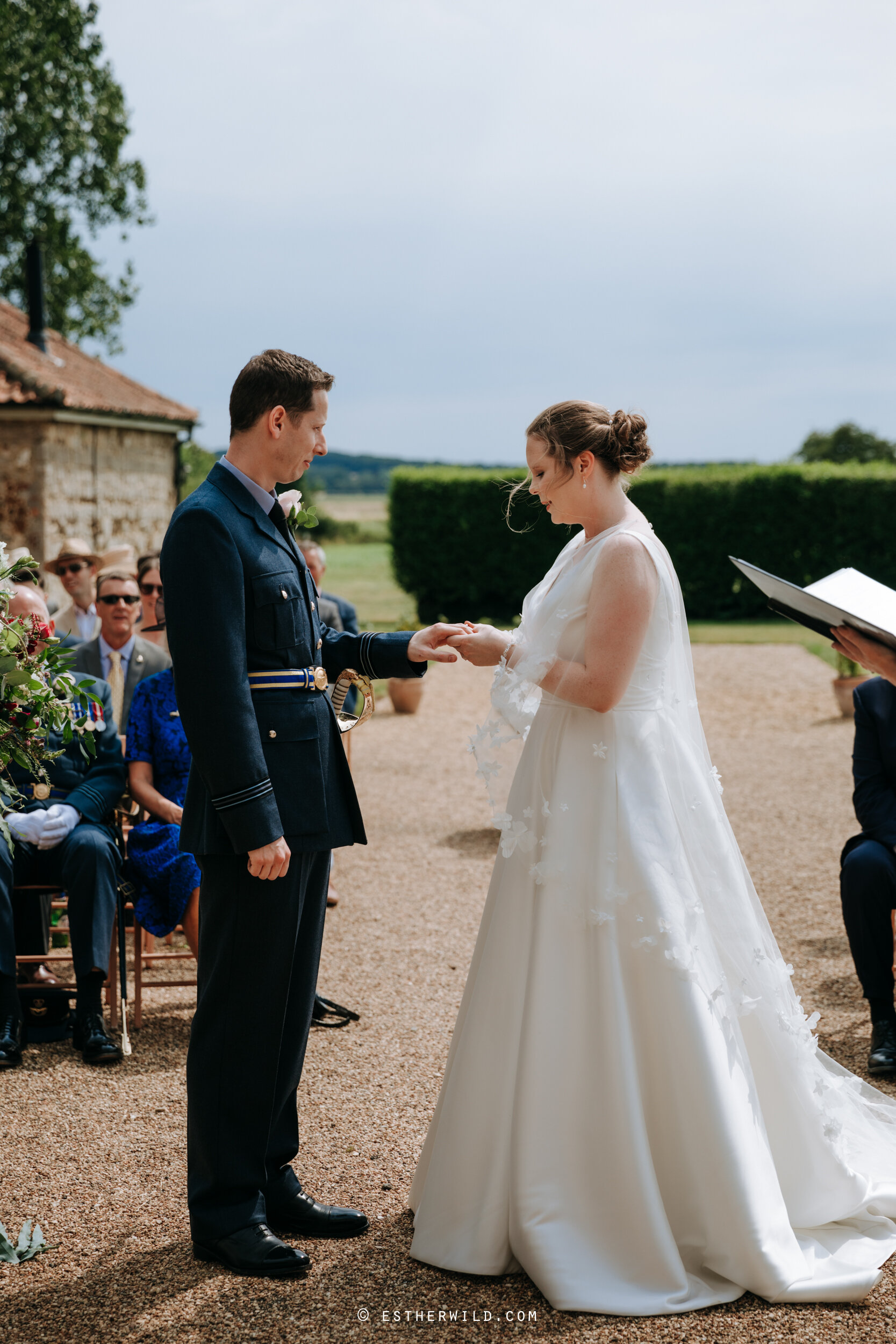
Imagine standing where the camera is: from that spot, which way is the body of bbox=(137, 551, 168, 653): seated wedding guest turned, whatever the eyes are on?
toward the camera

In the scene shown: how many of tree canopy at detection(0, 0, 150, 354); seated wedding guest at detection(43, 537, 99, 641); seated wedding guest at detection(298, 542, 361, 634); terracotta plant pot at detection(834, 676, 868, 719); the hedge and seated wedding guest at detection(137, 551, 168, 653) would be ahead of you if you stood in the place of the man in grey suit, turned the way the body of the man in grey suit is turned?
0

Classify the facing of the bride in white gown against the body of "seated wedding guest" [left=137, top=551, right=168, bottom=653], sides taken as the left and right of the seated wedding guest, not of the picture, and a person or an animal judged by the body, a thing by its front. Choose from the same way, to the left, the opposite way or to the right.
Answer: to the right

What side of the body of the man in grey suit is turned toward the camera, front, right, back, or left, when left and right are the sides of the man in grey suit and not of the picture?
front

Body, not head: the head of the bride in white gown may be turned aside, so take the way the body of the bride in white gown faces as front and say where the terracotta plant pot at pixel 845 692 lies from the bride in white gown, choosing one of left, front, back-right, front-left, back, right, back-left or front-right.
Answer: right

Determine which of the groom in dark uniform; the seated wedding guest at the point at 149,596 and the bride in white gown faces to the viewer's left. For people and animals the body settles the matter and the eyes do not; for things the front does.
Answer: the bride in white gown

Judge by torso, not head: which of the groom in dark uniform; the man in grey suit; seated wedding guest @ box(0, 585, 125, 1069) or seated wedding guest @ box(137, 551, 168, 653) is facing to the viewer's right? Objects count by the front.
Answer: the groom in dark uniform

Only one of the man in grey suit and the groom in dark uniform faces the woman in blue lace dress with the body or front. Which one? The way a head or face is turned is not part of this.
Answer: the man in grey suit

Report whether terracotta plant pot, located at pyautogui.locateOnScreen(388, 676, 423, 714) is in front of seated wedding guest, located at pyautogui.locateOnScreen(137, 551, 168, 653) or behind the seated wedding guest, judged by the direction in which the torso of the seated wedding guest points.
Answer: behind

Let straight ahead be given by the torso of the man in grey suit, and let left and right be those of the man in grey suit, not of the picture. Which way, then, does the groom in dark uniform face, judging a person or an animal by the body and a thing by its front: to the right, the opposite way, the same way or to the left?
to the left

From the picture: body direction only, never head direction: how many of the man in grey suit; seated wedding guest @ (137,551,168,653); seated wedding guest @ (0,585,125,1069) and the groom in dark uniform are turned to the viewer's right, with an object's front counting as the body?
1

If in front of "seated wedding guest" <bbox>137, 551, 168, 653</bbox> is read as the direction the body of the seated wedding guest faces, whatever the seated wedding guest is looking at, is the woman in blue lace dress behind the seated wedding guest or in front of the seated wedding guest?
in front

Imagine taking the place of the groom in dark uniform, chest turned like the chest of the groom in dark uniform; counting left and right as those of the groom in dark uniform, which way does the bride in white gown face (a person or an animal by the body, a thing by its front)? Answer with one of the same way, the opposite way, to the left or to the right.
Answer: the opposite way

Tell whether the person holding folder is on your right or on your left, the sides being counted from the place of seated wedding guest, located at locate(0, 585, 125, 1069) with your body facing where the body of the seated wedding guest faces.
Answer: on your left

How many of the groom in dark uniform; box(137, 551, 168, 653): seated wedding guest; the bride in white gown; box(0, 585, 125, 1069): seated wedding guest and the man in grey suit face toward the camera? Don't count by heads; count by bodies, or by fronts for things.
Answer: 3

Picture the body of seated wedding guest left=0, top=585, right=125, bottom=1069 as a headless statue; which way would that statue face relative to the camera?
toward the camera

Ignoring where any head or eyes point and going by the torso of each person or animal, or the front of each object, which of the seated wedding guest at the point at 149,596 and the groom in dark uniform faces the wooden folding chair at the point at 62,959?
the seated wedding guest
